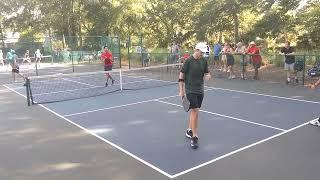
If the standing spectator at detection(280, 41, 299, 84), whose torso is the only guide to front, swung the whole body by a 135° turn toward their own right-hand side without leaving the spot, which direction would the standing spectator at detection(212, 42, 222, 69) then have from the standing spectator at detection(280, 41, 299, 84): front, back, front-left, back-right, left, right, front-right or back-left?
front

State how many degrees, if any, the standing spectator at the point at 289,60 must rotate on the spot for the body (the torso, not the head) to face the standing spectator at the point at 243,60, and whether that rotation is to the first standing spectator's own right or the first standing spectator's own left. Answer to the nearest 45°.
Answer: approximately 135° to the first standing spectator's own right

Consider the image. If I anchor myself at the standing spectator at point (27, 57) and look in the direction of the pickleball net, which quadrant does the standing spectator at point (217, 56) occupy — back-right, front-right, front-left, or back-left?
front-left

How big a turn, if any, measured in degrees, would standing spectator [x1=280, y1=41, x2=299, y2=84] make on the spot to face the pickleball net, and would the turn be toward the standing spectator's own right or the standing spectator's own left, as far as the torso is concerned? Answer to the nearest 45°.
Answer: approximately 90° to the standing spectator's own right

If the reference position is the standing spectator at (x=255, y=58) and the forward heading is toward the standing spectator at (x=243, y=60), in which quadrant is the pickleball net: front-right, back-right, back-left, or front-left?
front-left

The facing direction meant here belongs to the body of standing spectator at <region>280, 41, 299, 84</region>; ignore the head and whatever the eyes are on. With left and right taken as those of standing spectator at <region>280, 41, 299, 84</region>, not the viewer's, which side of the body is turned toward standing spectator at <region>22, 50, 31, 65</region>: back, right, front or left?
right

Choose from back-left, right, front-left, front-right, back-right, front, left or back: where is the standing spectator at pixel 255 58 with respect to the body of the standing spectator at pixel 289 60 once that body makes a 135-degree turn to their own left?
left

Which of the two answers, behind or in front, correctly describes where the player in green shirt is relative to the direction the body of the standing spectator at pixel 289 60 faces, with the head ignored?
in front

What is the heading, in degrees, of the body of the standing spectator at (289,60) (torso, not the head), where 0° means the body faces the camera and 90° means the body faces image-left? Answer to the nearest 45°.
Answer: approximately 0°
